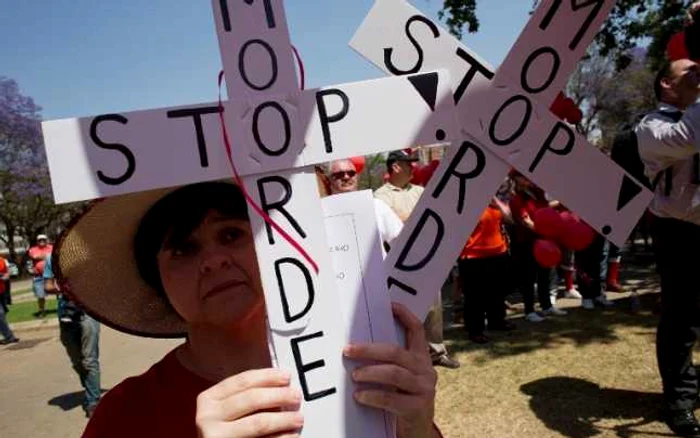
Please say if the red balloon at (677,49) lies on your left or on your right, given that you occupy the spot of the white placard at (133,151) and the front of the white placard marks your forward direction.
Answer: on your left

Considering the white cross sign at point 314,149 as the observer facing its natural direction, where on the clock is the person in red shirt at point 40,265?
The person in red shirt is roughly at 5 o'clock from the white cross sign.
